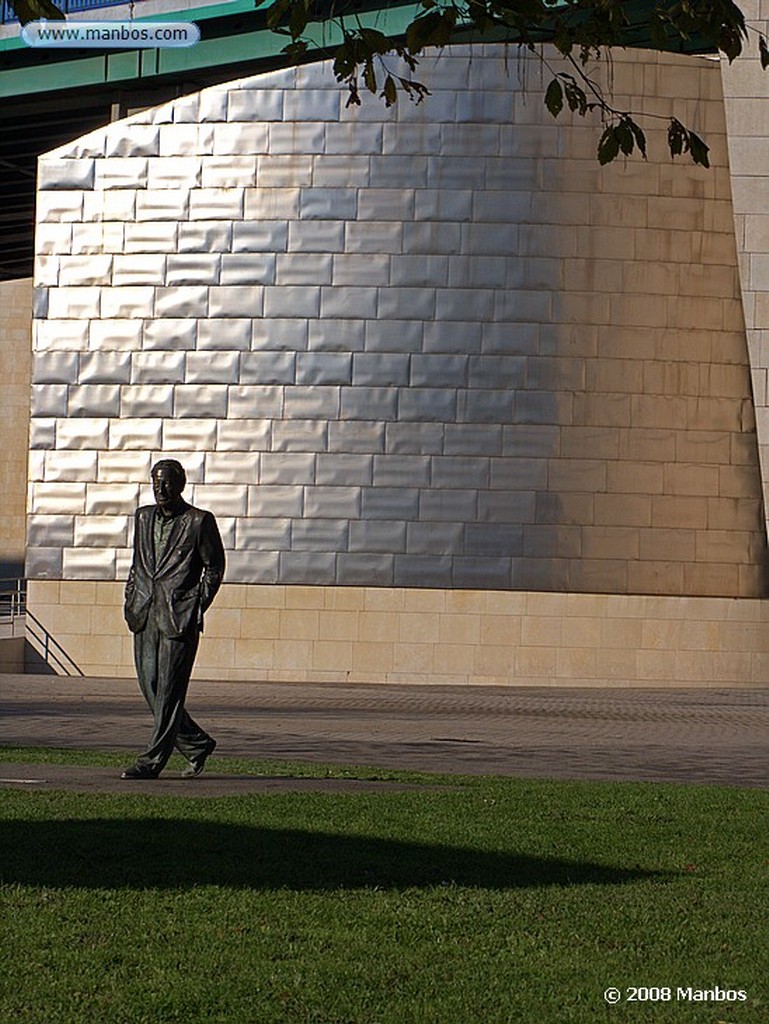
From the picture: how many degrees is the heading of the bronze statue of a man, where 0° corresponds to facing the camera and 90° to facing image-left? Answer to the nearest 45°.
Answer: approximately 45°

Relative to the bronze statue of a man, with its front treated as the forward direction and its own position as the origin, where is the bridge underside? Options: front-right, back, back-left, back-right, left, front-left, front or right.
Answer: back-right

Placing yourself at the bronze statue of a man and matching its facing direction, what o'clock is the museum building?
The museum building is roughly at 5 o'clock from the bronze statue of a man.

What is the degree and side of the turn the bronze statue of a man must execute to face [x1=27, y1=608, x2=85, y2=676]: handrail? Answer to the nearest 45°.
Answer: approximately 135° to its right
